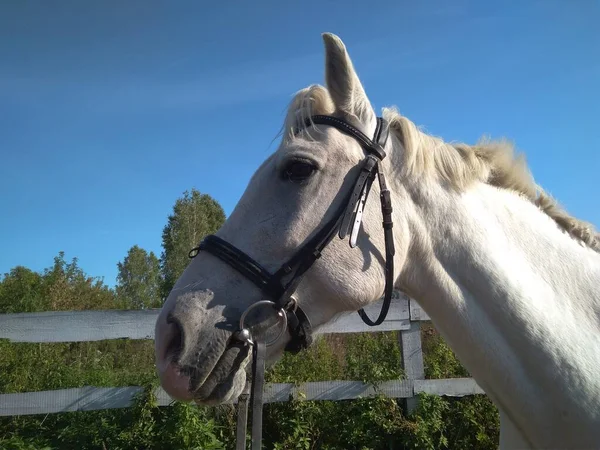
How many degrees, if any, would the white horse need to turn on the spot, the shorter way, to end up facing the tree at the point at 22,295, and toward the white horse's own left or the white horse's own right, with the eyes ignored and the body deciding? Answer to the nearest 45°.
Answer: approximately 45° to the white horse's own right

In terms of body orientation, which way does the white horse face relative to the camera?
to the viewer's left

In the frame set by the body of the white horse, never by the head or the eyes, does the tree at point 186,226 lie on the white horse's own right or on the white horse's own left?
on the white horse's own right

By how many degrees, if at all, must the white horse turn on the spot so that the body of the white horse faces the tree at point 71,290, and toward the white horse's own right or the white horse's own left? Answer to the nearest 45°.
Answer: approximately 45° to the white horse's own right
